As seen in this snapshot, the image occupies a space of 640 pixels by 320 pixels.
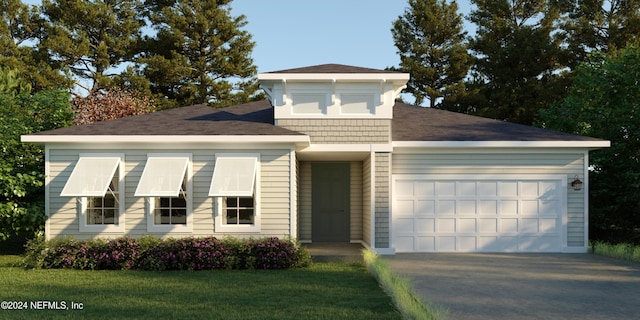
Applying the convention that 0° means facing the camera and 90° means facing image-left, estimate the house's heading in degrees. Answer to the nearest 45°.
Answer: approximately 0°

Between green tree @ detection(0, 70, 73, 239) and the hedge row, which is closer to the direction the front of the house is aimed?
the hedge row

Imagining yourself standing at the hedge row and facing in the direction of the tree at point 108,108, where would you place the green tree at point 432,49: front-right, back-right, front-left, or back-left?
front-right

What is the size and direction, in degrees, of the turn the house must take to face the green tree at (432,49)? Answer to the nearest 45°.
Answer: approximately 180°

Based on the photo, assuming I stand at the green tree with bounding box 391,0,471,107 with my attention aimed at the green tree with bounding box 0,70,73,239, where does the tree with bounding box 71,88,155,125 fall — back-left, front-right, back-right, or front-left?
front-right

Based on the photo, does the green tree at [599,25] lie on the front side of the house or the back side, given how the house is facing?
on the back side

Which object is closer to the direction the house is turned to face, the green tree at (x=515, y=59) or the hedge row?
the hedge row

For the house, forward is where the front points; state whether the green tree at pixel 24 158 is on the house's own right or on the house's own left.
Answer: on the house's own right

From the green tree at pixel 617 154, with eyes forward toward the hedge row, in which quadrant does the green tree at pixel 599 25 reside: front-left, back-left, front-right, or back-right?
back-right

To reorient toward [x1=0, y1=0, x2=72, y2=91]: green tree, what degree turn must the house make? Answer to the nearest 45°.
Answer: approximately 135° to its right
